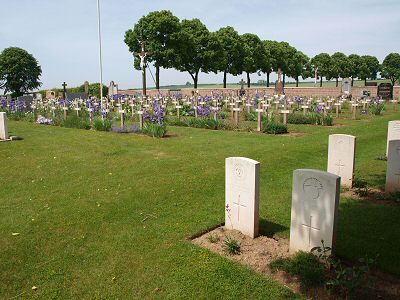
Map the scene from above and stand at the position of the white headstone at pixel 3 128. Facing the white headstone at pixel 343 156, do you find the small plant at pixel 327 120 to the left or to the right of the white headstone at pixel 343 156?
left

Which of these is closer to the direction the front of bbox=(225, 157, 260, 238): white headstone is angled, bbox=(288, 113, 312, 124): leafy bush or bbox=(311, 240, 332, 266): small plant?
the small plant

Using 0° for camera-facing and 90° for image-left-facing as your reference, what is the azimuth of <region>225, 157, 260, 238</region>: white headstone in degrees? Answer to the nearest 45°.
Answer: approximately 45°

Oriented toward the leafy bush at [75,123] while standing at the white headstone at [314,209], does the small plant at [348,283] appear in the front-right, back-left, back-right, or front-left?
back-left

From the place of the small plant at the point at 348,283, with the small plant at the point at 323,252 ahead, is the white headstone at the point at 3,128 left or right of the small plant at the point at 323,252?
left

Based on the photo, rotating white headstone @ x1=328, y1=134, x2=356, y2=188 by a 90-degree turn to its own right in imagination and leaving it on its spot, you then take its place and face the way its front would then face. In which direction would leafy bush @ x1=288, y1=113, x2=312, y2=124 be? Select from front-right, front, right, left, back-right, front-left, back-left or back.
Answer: front-right

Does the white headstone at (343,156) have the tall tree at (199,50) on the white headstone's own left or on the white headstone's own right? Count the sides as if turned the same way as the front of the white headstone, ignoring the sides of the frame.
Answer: on the white headstone's own right
